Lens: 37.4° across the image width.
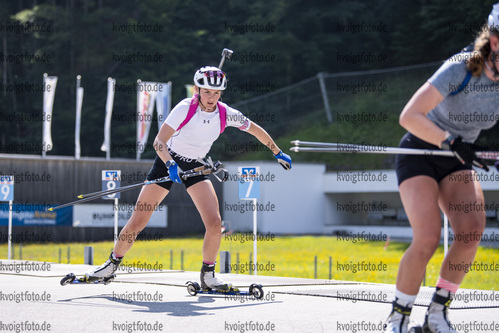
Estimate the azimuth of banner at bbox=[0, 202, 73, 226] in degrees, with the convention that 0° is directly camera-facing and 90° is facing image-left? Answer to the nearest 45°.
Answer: approximately 0°

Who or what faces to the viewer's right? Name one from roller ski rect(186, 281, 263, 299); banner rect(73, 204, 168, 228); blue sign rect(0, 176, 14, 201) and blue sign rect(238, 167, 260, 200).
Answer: the roller ski

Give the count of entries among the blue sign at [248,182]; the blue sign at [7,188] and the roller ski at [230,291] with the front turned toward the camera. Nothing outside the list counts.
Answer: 2

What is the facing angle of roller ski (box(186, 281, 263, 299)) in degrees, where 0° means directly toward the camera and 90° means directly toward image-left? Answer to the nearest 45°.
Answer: approximately 270°

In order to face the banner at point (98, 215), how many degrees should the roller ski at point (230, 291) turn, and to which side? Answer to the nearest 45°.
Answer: approximately 90° to its left

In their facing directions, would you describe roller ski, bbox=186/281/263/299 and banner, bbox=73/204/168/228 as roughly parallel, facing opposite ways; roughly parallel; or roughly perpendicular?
roughly perpendicular

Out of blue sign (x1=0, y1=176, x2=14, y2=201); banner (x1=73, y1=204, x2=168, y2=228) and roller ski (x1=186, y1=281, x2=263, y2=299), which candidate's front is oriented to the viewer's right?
the roller ski

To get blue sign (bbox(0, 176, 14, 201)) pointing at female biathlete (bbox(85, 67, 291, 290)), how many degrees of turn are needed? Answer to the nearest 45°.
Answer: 0° — it already faces them
